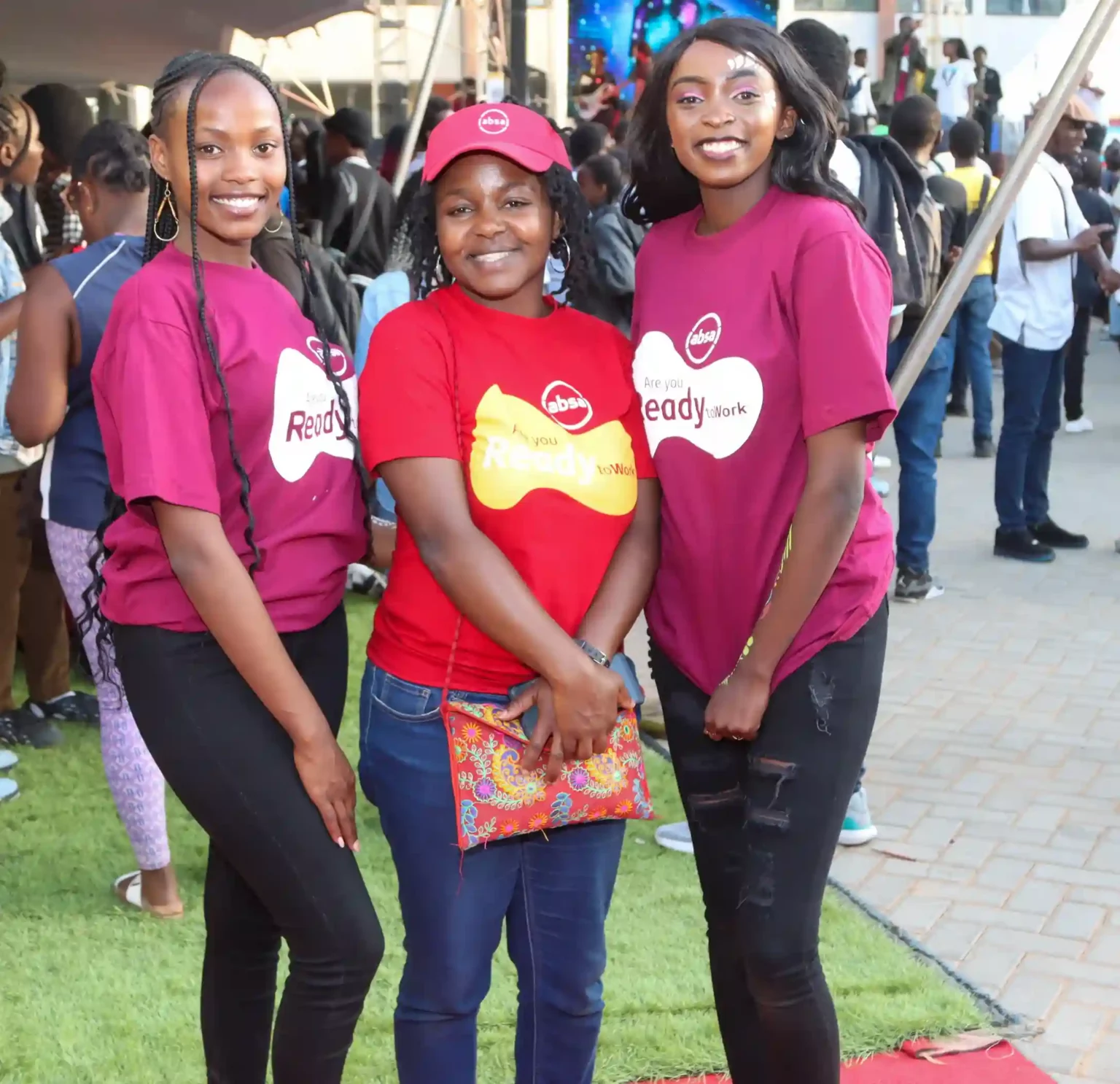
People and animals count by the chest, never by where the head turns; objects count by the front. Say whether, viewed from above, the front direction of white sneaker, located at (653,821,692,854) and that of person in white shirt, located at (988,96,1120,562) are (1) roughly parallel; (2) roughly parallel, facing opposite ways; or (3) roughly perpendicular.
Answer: roughly parallel, facing opposite ways

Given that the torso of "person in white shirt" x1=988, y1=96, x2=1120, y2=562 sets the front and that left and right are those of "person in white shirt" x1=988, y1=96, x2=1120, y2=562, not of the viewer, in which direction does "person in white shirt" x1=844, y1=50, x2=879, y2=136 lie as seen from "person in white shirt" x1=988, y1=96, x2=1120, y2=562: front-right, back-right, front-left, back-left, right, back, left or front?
left

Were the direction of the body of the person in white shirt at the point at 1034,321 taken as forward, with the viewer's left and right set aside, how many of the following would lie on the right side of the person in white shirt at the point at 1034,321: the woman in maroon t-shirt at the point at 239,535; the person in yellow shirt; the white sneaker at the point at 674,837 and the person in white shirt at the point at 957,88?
2

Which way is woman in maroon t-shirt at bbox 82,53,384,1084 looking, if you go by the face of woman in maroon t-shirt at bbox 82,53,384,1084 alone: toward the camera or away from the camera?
toward the camera

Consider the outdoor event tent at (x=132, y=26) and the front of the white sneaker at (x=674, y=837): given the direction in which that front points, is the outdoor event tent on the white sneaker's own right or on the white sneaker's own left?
on the white sneaker's own right

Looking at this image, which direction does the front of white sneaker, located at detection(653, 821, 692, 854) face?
to the viewer's left

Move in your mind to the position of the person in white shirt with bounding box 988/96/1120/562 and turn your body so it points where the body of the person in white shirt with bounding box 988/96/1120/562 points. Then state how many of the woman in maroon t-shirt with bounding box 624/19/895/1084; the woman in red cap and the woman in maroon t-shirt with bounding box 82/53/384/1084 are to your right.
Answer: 3

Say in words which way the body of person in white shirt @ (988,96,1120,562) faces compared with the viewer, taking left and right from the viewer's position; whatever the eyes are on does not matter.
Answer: facing to the right of the viewer

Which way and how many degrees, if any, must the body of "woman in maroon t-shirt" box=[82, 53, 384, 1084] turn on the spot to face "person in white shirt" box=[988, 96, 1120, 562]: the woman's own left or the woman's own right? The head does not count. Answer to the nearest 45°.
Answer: approximately 90° to the woman's own left

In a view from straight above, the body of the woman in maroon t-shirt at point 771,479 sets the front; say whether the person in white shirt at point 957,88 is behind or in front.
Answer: behind

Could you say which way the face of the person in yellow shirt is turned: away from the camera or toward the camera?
away from the camera
